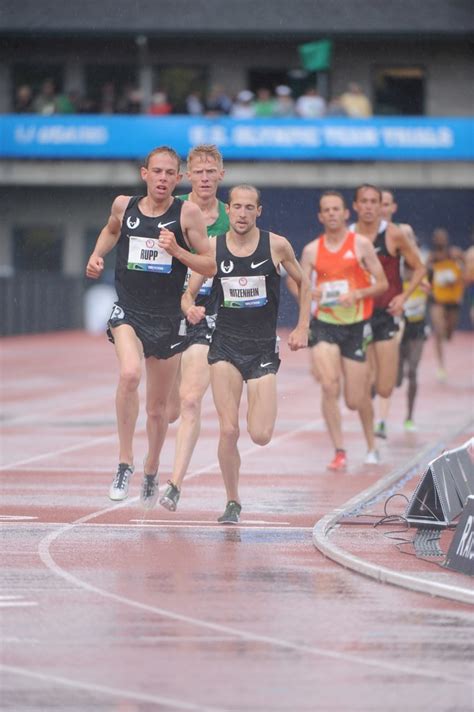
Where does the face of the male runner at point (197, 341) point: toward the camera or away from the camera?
toward the camera

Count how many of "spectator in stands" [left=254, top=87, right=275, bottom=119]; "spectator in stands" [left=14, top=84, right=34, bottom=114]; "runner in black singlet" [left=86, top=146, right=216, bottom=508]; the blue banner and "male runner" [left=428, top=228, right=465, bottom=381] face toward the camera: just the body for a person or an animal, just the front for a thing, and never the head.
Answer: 5

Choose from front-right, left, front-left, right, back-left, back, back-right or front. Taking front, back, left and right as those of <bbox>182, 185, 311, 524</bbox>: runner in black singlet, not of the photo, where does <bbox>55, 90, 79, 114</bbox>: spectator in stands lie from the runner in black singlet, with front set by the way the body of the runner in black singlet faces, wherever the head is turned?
back

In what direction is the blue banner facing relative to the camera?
toward the camera

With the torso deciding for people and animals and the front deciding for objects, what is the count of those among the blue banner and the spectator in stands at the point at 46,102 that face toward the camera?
2

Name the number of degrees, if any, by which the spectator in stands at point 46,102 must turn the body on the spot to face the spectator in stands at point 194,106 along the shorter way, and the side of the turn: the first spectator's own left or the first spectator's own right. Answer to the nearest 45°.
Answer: approximately 90° to the first spectator's own left

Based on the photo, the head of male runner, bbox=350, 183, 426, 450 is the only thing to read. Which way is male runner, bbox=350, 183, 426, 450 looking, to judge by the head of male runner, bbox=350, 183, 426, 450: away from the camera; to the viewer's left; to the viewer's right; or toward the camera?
toward the camera

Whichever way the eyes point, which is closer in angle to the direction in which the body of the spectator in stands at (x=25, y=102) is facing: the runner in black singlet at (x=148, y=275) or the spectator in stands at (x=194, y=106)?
the runner in black singlet

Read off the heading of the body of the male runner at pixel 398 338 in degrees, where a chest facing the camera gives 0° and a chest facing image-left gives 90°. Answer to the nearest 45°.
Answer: approximately 45°

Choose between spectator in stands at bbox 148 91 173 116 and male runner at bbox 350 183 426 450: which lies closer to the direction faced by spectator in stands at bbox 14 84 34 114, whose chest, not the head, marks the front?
the male runner

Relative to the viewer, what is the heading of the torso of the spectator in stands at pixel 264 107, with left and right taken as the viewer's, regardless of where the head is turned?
facing the viewer

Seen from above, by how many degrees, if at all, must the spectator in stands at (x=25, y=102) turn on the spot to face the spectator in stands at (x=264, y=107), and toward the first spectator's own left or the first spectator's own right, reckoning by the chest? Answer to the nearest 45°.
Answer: approximately 45° to the first spectator's own left

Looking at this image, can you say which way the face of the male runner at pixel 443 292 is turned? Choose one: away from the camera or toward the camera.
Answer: toward the camera

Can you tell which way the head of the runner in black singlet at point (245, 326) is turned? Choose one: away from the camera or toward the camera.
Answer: toward the camera

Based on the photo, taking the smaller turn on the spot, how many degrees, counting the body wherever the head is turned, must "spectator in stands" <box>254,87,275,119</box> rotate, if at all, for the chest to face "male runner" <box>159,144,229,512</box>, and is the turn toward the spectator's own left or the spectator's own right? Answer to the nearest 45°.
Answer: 0° — they already face them
